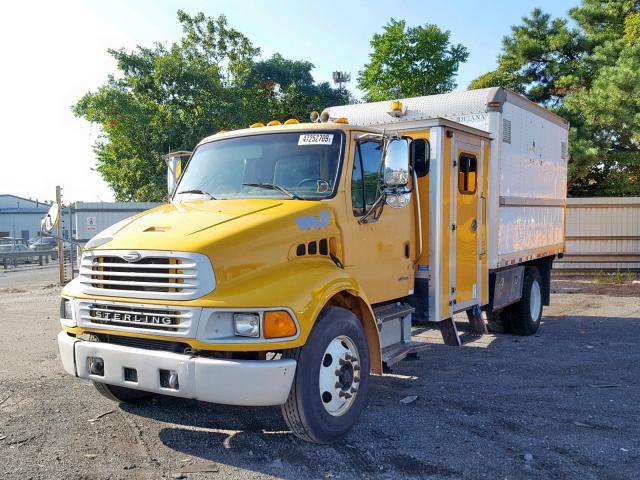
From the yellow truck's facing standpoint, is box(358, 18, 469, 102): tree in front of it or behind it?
behind

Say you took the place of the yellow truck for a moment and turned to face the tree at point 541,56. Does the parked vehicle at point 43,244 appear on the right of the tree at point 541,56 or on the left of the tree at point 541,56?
left

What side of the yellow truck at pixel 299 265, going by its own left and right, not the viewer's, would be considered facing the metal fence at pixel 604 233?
back

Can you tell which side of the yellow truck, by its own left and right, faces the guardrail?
right

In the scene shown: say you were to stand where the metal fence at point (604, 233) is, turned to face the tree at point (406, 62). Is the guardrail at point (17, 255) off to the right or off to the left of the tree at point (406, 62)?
left

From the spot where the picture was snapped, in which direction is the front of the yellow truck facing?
facing the viewer and to the left of the viewer

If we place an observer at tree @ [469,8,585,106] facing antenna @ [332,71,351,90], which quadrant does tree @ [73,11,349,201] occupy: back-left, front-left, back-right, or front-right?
front-left

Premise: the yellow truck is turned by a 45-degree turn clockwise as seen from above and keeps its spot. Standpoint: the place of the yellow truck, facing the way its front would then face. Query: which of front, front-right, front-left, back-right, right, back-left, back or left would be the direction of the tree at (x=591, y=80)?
back-right

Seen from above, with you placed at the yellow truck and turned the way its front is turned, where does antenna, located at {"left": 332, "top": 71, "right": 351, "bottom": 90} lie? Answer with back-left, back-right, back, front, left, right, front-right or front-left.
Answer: back-right

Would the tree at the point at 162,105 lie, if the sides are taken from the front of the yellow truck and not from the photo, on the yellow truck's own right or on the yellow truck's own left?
on the yellow truck's own right
